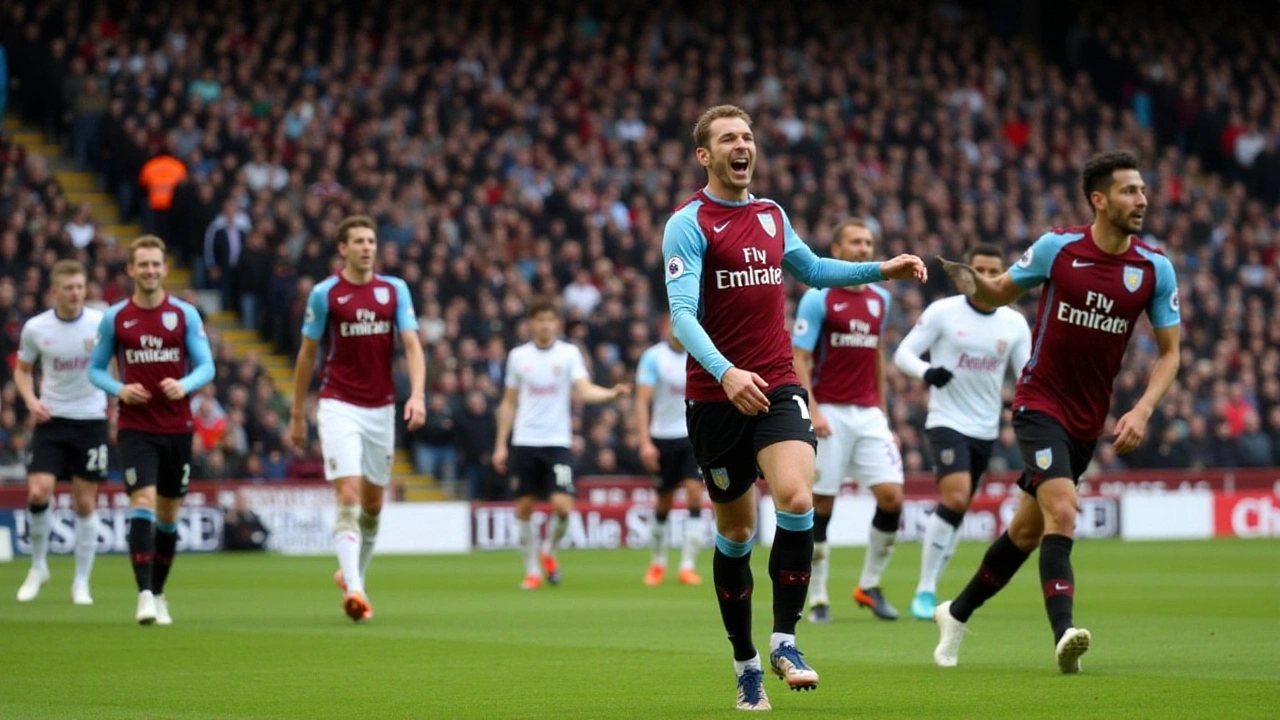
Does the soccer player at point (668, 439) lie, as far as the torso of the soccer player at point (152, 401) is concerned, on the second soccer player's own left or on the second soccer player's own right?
on the second soccer player's own left

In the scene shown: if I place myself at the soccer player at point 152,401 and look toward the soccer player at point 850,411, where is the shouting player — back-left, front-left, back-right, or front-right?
front-right

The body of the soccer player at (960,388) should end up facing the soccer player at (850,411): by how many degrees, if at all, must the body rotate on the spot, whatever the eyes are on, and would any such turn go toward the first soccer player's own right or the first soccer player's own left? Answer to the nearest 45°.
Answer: approximately 90° to the first soccer player's own right

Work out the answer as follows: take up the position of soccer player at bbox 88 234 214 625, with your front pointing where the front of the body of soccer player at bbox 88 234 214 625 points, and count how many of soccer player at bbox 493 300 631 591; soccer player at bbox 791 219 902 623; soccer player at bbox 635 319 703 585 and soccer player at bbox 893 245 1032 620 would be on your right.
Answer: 0

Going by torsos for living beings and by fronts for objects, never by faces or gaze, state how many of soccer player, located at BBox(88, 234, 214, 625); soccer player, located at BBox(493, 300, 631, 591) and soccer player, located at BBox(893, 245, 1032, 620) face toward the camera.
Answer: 3

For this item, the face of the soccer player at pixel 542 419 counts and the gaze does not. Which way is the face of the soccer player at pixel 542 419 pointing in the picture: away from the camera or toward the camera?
toward the camera

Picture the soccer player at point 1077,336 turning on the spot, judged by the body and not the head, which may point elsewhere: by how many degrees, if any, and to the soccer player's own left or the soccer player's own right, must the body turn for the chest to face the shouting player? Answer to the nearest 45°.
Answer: approximately 90° to the soccer player's own right

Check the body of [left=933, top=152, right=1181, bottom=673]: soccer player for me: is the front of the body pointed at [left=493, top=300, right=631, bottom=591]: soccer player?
no

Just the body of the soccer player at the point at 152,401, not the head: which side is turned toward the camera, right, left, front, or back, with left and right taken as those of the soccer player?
front

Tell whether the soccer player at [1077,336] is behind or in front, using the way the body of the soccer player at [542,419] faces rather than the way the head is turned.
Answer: in front

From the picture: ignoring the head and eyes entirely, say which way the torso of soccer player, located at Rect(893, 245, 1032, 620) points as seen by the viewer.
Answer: toward the camera

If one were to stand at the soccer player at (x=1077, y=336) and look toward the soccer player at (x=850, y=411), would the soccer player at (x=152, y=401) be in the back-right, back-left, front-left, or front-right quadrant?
front-left

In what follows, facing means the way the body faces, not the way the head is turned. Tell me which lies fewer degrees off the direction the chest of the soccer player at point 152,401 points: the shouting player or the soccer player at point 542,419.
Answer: the shouting player

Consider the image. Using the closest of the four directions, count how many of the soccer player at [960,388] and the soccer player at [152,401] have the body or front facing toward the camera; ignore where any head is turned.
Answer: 2

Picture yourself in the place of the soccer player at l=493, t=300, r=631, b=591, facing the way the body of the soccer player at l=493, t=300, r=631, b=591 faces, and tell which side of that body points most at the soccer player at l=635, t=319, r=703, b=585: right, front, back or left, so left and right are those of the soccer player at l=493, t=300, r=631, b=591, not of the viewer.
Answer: left

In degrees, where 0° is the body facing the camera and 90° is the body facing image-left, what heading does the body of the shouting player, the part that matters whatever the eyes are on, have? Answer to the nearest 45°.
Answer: approximately 315°

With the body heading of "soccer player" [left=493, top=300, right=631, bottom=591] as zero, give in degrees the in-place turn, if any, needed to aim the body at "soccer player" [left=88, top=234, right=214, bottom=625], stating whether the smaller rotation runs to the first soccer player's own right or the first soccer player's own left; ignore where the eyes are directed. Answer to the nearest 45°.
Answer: approximately 45° to the first soccer player's own right

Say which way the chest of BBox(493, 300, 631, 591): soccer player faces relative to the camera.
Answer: toward the camera

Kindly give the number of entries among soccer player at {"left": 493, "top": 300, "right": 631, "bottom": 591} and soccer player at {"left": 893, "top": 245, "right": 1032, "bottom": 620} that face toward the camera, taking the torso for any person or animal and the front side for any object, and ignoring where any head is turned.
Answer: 2
